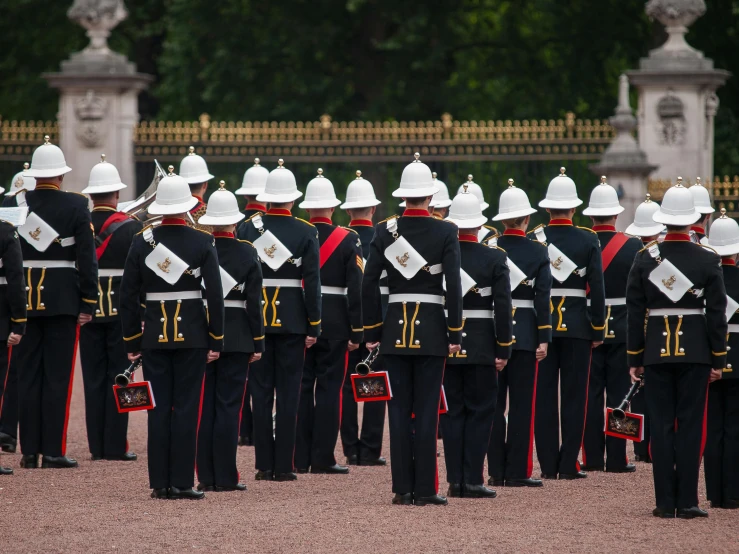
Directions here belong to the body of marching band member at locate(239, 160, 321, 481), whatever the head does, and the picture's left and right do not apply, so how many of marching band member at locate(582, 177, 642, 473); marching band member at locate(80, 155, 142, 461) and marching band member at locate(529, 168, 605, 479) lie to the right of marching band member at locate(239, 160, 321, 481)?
2

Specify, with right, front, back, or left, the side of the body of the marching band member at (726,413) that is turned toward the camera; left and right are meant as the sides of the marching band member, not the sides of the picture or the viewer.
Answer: back

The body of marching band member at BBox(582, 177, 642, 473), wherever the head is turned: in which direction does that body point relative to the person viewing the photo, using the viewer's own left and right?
facing away from the viewer

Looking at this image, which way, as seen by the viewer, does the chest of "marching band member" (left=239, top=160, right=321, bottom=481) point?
away from the camera

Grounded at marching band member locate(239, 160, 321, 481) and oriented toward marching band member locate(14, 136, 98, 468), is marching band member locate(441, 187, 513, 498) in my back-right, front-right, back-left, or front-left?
back-left

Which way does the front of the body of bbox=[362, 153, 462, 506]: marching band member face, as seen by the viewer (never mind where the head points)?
away from the camera

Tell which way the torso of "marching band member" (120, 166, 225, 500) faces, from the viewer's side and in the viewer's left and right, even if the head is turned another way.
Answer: facing away from the viewer

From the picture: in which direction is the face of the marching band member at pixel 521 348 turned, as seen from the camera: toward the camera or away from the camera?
away from the camera

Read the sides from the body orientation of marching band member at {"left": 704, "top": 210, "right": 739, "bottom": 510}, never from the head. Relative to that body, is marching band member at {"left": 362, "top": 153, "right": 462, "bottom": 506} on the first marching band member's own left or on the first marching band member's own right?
on the first marching band member's own left

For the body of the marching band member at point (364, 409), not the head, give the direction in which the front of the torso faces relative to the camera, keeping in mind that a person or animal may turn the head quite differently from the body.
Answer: away from the camera

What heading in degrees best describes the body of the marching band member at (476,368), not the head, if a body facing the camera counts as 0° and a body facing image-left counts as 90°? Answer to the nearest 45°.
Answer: approximately 180°

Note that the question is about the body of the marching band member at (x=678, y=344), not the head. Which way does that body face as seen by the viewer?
away from the camera

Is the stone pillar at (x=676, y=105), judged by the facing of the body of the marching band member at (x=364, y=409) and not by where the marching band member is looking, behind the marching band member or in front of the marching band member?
in front
